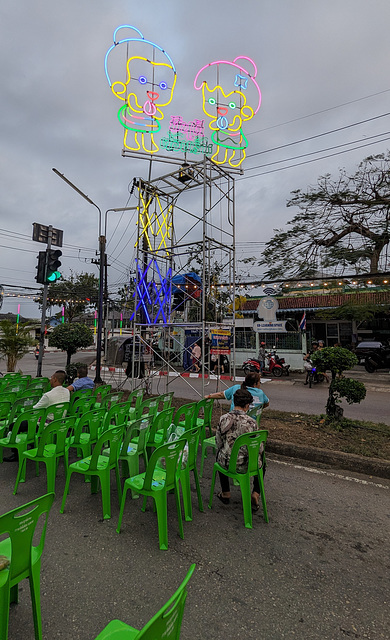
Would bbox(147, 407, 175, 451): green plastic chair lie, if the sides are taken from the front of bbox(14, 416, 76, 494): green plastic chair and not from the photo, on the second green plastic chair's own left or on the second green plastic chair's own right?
on the second green plastic chair's own right

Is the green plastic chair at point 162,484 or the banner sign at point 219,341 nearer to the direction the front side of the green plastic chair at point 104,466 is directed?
the banner sign

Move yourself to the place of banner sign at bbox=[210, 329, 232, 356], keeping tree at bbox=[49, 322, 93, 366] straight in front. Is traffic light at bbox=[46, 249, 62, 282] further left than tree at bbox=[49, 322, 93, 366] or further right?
left

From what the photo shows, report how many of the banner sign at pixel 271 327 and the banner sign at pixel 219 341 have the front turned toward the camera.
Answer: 2

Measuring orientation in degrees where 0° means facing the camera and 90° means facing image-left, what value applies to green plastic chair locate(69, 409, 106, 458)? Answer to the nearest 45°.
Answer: approximately 135°

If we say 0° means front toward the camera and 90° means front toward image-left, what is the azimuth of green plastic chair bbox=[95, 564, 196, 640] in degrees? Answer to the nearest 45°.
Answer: approximately 135°

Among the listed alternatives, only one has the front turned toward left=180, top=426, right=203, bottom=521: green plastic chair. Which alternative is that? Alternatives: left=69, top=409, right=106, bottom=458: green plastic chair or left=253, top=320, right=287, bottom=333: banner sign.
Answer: the banner sign
